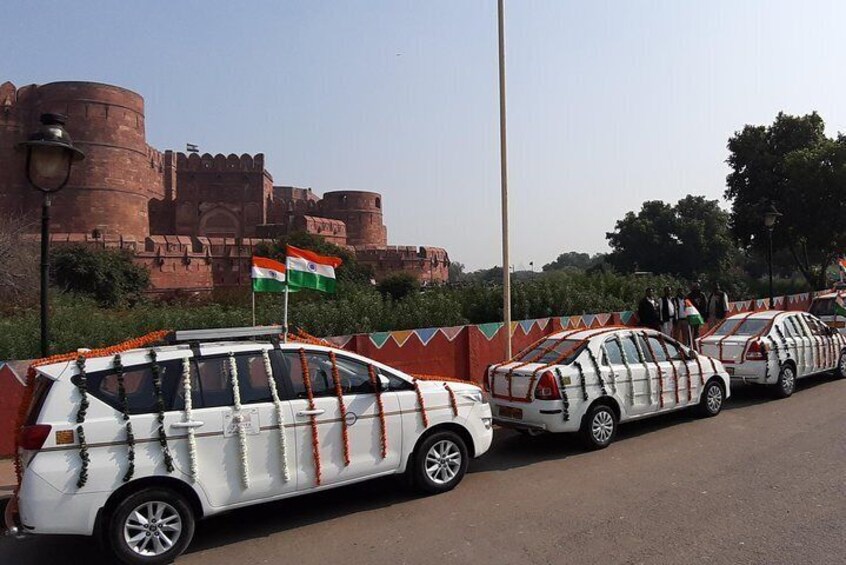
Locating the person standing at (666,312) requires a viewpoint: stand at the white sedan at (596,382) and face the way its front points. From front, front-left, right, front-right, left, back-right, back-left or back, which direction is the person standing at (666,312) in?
front-left

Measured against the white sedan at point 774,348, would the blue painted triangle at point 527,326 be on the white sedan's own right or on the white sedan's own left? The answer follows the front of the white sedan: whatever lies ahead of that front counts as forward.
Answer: on the white sedan's own left

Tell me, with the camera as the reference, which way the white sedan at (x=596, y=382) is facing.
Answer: facing away from the viewer and to the right of the viewer

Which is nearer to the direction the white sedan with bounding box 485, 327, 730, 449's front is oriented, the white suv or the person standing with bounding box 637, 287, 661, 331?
the person standing

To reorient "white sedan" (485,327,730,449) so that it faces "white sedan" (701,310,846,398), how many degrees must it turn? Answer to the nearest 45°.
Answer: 0° — it already faces it

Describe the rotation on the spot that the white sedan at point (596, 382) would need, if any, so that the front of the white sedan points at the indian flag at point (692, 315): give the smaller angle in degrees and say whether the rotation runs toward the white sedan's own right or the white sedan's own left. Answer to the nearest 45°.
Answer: approximately 45° to the white sedan's own left

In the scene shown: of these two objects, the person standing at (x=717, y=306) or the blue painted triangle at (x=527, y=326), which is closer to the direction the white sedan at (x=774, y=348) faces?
the person standing

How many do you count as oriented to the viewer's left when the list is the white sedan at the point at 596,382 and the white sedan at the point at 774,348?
0

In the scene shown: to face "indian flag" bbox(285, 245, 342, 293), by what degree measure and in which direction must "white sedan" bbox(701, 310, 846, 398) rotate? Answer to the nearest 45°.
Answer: approximately 180°

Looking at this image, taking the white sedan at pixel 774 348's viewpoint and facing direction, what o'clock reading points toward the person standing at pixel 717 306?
The person standing is roughly at 10 o'clock from the white sedan.

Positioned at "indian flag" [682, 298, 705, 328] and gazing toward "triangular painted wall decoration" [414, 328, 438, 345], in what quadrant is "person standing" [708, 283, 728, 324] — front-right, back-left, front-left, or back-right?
back-right

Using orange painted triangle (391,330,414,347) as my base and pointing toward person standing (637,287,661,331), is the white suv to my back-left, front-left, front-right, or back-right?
back-right

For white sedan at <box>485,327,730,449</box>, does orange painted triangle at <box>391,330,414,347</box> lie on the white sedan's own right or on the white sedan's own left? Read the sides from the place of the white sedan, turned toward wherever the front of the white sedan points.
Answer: on the white sedan's own left

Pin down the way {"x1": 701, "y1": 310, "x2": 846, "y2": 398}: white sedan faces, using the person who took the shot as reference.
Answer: facing away from the viewer and to the right of the viewer
